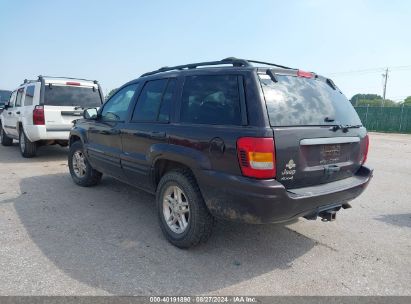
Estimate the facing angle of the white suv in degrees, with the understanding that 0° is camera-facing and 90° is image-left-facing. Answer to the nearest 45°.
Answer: approximately 135°
